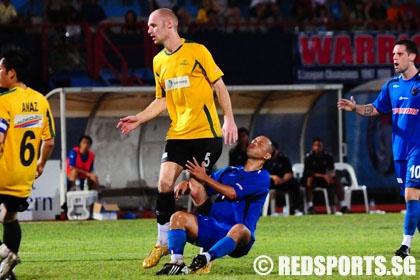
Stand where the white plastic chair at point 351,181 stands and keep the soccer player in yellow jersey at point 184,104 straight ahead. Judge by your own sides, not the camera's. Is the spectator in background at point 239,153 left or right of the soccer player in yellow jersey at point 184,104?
right

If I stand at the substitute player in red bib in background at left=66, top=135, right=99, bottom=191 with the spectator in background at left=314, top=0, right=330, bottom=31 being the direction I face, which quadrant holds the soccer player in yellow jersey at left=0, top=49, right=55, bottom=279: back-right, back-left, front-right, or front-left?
back-right

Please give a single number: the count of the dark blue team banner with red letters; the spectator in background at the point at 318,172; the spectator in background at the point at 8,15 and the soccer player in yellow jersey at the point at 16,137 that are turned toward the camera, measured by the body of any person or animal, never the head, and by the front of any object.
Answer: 3

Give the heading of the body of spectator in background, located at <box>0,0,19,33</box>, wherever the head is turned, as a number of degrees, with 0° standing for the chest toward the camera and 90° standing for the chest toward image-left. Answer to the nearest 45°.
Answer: approximately 0°

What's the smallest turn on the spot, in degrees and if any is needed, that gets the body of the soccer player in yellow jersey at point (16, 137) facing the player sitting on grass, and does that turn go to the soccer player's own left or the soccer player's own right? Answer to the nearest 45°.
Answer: approximately 135° to the soccer player's own right

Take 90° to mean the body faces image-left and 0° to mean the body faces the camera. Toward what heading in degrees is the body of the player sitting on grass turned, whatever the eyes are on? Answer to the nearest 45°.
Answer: approximately 45°

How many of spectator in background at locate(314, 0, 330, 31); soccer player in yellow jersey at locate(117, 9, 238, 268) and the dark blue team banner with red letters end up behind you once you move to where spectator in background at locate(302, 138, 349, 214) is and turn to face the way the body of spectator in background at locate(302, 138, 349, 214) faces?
2

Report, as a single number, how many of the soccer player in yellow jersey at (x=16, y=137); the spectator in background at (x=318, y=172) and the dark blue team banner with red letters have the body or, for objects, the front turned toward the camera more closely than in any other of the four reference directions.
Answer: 2

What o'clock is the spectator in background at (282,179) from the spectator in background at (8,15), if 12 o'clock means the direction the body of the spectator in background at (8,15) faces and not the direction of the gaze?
the spectator in background at (282,179) is roughly at 10 o'clock from the spectator in background at (8,15).
